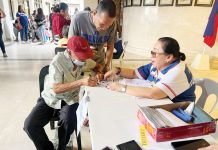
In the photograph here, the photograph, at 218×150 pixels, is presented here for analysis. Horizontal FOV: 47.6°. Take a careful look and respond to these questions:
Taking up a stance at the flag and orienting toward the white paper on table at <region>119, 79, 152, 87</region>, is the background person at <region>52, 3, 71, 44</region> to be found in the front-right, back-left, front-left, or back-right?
front-right

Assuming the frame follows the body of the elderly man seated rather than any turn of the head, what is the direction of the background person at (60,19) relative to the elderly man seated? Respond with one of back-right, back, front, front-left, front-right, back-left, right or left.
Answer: back-left

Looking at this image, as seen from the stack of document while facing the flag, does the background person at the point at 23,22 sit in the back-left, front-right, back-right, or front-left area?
front-left

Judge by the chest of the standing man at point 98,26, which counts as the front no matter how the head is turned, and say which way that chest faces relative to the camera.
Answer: toward the camera

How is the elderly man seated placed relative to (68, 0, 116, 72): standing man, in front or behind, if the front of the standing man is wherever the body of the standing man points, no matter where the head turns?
in front

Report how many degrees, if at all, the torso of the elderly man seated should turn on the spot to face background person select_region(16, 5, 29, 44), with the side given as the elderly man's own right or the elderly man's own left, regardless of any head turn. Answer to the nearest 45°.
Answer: approximately 135° to the elderly man's own left

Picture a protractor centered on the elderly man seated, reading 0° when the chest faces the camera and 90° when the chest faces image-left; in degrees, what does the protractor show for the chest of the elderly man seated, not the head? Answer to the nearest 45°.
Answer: approximately 315°
